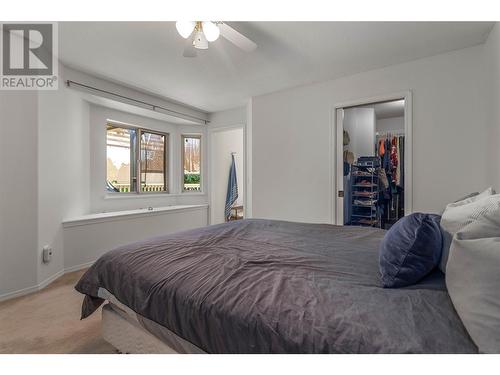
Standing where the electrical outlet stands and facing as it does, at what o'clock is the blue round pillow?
The blue round pillow is roughly at 1 o'clock from the electrical outlet.

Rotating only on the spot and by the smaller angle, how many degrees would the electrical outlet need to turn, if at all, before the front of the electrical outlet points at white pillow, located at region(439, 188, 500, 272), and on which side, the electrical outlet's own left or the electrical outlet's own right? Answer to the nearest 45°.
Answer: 0° — it already faces it

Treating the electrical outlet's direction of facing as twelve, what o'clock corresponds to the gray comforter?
The gray comforter is roughly at 1 o'clock from the electrical outlet.

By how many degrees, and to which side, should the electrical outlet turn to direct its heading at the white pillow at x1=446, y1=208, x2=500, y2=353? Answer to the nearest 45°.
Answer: approximately 45° to its right

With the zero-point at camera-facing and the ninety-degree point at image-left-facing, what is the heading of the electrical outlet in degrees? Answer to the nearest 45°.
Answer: approximately 315°

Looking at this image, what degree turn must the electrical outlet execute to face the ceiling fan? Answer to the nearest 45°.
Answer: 0° — it already faces it
